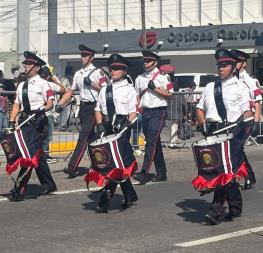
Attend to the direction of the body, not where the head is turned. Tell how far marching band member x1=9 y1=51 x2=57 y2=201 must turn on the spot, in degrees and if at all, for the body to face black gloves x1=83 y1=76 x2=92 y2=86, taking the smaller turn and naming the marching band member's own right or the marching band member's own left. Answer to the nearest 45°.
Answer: approximately 180°

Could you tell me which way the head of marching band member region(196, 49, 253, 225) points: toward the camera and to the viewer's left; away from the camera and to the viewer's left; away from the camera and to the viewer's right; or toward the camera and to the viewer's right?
toward the camera and to the viewer's left

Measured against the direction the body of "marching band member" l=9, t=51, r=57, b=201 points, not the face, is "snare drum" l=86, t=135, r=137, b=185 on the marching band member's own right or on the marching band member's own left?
on the marching band member's own left

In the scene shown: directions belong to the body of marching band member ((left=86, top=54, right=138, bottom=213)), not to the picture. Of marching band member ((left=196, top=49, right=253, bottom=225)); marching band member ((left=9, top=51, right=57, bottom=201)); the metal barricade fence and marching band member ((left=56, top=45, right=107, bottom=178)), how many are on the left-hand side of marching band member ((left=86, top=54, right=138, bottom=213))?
1

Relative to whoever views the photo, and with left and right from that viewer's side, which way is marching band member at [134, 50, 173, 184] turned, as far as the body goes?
facing the viewer and to the left of the viewer

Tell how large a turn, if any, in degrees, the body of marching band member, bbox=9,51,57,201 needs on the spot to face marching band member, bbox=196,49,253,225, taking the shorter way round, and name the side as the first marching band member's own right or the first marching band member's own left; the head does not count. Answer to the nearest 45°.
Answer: approximately 90° to the first marching band member's own left

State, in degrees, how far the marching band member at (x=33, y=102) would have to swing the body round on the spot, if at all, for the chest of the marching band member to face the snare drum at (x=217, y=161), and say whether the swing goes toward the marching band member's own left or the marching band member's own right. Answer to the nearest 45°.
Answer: approximately 90° to the marching band member's own left

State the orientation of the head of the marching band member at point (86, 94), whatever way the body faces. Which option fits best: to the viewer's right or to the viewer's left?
to the viewer's left

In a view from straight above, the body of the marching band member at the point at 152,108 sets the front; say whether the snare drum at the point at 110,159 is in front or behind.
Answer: in front

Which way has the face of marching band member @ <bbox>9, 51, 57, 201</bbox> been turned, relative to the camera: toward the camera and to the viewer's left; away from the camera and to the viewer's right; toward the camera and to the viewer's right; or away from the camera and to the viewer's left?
toward the camera and to the viewer's left

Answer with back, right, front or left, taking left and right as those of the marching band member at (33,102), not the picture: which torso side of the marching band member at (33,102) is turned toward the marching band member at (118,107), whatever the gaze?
left

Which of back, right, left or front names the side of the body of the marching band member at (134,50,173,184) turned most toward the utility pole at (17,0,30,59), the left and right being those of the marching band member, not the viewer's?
right

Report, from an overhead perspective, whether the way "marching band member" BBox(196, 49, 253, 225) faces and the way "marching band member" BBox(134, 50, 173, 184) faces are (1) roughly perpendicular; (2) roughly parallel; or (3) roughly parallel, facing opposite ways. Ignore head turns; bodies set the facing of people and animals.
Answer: roughly parallel

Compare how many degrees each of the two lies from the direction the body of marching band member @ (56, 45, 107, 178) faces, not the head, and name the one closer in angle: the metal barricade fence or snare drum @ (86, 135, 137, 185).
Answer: the snare drum
